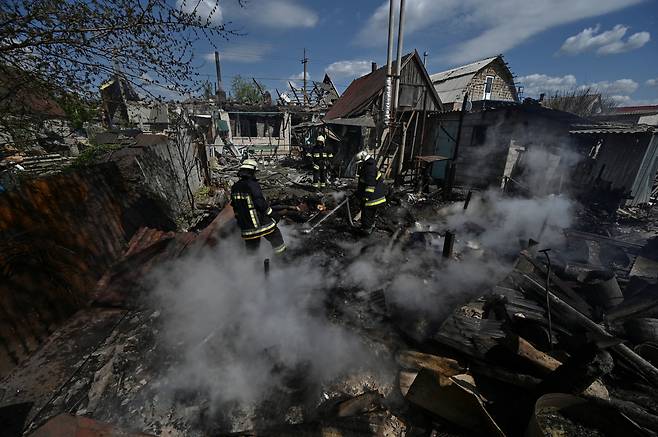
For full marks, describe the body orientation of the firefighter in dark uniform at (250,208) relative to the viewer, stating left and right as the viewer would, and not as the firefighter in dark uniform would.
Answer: facing away from the viewer and to the right of the viewer

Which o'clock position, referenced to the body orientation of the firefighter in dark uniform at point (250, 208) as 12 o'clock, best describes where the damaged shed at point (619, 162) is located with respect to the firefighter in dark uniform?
The damaged shed is roughly at 1 o'clock from the firefighter in dark uniform.

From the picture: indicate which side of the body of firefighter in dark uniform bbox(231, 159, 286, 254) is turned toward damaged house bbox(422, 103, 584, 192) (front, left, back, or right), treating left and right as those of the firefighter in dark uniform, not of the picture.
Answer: front

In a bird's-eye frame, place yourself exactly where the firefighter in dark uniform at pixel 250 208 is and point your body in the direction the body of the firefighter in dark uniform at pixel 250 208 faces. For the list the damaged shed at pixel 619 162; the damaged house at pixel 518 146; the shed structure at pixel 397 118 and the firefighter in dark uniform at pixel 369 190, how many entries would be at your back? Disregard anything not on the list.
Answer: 0

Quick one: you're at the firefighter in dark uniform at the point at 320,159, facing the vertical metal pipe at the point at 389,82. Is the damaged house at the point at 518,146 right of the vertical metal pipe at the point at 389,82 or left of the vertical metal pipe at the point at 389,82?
right

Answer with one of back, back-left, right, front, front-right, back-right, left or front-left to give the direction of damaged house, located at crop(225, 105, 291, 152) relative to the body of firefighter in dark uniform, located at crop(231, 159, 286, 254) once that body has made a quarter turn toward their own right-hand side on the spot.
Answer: back-left

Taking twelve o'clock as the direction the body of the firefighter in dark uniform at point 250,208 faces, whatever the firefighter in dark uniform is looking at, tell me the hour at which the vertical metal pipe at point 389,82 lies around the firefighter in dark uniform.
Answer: The vertical metal pipe is roughly at 12 o'clock from the firefighter in dark uniform.

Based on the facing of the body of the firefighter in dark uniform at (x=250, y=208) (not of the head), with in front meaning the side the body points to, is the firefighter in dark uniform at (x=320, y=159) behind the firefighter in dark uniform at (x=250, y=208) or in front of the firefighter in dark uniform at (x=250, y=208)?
in front

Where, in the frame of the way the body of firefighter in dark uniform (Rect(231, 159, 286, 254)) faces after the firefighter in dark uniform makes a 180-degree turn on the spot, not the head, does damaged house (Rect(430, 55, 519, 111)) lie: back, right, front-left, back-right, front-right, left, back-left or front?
back

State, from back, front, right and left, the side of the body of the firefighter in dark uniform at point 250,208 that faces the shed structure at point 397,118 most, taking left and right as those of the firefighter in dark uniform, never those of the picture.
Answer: front

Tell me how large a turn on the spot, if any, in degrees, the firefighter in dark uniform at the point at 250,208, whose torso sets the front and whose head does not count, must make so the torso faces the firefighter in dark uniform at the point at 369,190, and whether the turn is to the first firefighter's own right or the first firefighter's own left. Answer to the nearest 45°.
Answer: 0° — they already face them
